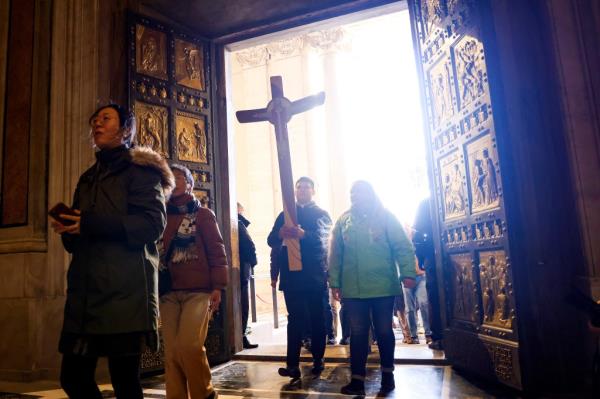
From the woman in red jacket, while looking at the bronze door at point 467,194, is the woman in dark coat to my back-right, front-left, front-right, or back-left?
back-right

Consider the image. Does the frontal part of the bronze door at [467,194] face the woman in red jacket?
yes

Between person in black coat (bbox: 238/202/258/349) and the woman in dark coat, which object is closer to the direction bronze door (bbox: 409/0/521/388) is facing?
the woman in dark coat

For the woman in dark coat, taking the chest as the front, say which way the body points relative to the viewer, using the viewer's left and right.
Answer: facing the viewer and to the left of the viewer

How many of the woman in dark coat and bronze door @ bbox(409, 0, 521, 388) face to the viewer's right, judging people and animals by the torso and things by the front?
0
